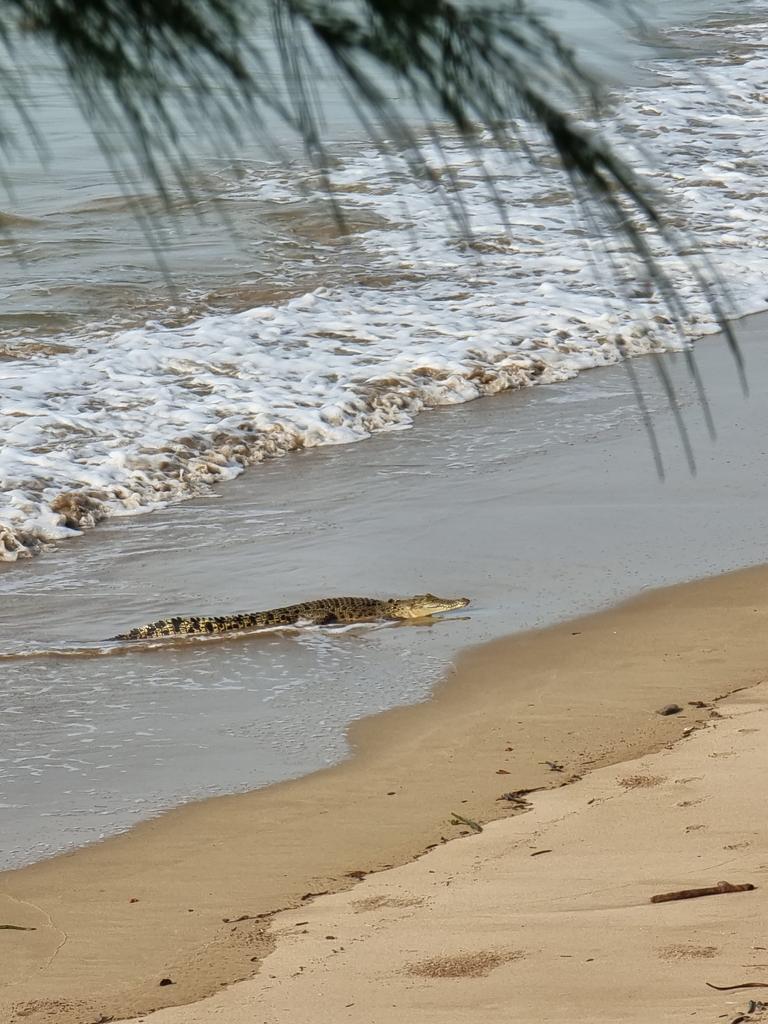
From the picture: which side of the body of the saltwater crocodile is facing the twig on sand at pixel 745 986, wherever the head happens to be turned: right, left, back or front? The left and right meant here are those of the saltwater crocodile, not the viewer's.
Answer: right

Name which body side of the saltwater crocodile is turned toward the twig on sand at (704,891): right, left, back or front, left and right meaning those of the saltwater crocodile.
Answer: right

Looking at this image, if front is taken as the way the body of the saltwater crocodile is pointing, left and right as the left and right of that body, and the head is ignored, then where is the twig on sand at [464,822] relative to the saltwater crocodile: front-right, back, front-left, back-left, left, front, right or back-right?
right

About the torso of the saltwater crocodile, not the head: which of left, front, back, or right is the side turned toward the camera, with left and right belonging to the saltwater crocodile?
right
